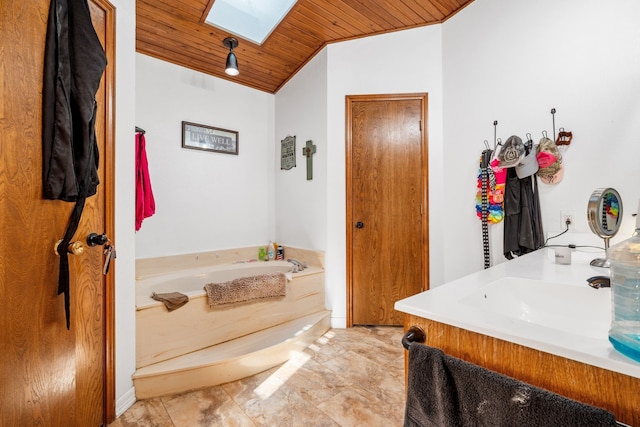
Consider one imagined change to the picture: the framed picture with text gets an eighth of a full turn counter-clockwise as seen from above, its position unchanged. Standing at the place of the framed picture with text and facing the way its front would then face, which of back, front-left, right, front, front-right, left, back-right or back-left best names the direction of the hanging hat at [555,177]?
front-right

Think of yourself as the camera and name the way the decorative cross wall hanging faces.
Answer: facing the viewer and to the left of the viewer

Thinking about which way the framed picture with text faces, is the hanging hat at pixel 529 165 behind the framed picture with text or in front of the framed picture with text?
in front

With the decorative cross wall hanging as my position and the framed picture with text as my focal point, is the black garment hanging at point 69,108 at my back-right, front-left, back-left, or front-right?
front-left

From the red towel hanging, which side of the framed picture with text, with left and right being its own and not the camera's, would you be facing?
right

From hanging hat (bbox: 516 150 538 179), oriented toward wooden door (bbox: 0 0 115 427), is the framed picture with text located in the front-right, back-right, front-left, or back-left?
front-right

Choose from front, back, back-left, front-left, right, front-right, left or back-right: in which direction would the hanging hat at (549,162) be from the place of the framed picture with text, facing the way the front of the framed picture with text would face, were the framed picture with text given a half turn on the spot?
back

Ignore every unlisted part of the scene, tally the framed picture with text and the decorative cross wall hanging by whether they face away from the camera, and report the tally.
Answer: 0

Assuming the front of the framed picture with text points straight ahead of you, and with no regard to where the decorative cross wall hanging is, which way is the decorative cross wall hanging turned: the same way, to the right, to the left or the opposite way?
to the right

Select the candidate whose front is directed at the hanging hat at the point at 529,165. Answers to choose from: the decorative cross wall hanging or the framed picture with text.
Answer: the framed picture with text

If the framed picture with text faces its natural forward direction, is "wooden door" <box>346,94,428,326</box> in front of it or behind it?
in front

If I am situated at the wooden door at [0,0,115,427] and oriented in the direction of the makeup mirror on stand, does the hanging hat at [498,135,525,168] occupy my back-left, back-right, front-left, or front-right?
front-left
